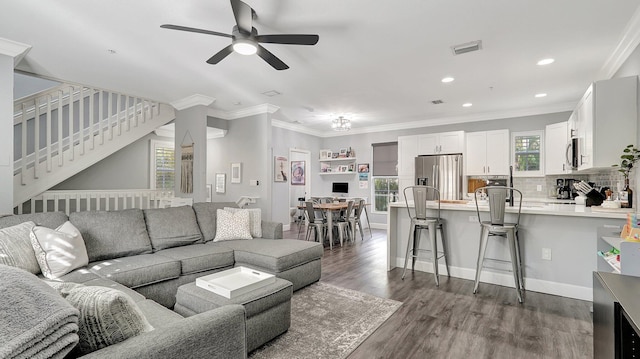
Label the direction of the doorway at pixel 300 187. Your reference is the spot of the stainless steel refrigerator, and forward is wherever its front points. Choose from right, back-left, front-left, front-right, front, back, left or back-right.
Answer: right

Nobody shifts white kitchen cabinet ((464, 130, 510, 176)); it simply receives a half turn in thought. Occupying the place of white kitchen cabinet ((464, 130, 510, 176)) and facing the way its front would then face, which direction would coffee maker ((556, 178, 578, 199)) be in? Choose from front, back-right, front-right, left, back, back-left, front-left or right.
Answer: right

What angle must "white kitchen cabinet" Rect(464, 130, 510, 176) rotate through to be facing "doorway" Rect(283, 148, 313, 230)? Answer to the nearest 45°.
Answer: approximately 90° to its right

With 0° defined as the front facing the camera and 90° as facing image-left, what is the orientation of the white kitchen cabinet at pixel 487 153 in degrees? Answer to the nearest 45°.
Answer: approximately 0°

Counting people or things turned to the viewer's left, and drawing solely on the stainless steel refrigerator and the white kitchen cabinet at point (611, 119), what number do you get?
1

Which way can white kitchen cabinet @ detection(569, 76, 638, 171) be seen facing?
to the viewer's left

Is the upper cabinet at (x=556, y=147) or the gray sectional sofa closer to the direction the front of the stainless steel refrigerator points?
the gray sectional sofa

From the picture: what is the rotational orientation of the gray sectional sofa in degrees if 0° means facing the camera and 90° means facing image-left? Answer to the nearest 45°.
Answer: approximately 315°
